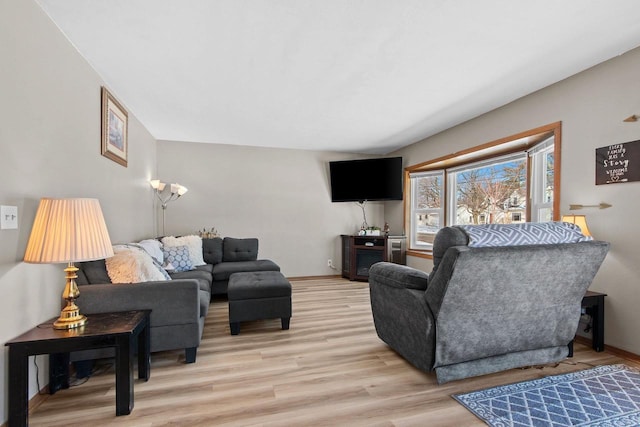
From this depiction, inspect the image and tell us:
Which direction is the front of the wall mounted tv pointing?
toward the camera

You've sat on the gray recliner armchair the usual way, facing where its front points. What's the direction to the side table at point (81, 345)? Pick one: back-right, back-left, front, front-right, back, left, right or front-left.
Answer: left

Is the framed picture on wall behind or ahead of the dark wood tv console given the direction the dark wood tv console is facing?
ahead

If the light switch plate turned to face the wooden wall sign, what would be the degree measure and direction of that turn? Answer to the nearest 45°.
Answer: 0° — it already faces it

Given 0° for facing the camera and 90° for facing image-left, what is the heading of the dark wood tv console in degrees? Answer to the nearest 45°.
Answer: approximately 0°

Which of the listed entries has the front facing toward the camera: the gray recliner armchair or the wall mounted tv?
the wall mounted tv

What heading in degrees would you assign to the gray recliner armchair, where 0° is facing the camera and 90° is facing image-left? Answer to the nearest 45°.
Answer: approximately 135°

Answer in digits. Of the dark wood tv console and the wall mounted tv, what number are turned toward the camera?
2

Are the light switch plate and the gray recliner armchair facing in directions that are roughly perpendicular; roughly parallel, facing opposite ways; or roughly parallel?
roughly perpendicular

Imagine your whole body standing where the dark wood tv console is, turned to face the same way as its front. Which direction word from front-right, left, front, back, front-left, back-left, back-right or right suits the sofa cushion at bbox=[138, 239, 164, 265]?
front-right

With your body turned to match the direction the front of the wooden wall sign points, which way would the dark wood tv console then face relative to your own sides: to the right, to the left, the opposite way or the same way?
to the left

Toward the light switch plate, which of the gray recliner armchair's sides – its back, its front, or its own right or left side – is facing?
left

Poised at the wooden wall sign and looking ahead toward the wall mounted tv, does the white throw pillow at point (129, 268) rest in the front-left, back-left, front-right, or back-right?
front-left

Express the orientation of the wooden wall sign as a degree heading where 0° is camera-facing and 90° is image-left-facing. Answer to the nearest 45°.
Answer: approximately 45°

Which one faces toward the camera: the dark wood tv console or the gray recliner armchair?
the dark wood tv console

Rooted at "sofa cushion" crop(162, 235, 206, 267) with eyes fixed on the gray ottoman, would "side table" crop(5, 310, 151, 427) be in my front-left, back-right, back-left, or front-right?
front-right

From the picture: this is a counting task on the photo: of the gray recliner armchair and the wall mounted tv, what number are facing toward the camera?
1

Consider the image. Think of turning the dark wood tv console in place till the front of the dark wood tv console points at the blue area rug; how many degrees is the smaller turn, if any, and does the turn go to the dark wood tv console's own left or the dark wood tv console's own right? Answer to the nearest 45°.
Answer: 0° — it already faces it

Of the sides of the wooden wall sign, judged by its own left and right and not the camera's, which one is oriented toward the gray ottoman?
front
